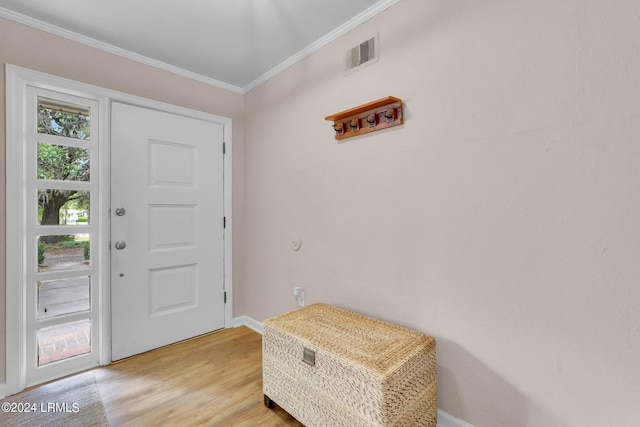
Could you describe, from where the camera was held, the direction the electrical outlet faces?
facing the viewer and to the left of the viewer

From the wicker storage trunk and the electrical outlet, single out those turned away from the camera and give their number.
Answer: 0

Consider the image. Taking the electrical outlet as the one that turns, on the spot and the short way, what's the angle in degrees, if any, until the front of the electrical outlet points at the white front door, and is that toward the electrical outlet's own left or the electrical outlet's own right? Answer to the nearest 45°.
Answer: approximately 45° to the electrical outlet's own right

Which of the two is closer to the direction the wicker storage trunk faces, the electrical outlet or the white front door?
the white front door

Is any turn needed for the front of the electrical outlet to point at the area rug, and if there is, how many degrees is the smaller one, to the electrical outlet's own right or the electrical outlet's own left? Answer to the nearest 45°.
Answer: approximately 45° to the electrical outlet's own right

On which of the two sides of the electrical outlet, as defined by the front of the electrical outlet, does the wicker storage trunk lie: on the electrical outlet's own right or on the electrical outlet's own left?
on the electrical outlet's own left

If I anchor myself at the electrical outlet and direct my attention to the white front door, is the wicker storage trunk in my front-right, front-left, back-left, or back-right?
back-left

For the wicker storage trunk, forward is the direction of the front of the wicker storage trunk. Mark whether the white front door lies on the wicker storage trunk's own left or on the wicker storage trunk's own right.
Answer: on the wicker storage trunk's own right
